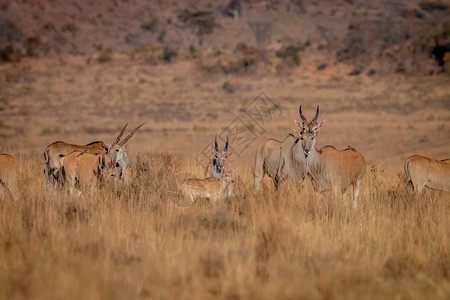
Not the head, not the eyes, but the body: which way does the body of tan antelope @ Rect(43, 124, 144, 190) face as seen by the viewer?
to the viewer's right

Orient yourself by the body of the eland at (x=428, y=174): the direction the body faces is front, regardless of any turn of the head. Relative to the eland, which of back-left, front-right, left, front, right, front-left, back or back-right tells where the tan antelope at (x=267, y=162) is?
back

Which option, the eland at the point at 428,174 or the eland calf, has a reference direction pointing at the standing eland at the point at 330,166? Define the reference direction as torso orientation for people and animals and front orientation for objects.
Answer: the eland calf

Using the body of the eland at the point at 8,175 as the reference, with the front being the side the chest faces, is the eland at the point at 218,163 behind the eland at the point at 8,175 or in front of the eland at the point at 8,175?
behind

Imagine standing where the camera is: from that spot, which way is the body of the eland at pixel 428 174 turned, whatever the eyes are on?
to the viewer's right

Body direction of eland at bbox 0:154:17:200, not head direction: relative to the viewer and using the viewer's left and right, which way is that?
facing to the left of the viewer

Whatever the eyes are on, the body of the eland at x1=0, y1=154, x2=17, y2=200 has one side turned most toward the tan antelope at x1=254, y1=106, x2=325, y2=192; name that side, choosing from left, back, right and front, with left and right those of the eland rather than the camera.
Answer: back

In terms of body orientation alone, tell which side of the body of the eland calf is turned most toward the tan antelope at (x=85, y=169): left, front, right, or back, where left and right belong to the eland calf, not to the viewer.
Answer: back

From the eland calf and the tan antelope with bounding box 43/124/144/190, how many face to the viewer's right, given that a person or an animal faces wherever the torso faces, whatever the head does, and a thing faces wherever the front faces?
2

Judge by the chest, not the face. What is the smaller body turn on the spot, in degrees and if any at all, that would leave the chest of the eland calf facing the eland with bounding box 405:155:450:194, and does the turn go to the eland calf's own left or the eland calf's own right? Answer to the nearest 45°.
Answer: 0° — it already faces it

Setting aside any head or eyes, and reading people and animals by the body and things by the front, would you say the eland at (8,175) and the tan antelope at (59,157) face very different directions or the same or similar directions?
very different directions

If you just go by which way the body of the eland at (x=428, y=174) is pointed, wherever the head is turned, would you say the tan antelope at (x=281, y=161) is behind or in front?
behind
